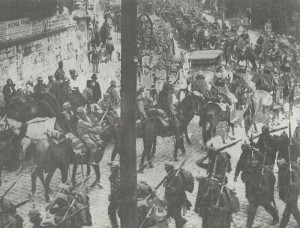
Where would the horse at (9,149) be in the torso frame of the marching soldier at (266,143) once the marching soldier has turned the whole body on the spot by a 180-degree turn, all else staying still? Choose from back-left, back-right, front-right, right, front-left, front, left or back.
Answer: back-right

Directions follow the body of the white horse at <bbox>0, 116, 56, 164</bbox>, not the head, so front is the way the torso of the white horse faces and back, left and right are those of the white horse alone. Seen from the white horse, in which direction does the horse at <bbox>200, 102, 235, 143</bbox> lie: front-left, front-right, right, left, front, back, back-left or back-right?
back

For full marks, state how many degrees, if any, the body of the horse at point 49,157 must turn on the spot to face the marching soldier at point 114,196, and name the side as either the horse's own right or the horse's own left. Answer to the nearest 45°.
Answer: approximately 90° to the horse's own left

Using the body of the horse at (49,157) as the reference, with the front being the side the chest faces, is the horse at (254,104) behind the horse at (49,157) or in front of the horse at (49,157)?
behind

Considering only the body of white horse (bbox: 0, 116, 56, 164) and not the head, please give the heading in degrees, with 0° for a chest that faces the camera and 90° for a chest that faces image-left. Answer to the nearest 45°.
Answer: approximately 90°

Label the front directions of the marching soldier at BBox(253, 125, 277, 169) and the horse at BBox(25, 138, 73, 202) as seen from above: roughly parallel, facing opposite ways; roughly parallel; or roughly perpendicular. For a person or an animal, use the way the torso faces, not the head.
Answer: roughly perpendicular
